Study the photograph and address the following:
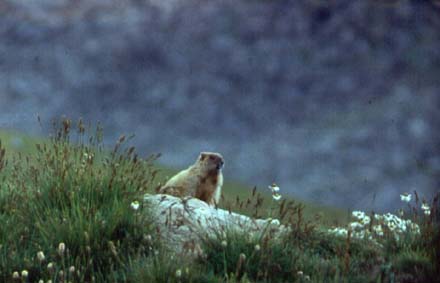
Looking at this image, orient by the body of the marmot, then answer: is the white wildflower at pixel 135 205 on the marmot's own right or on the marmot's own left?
on the marmot's own right

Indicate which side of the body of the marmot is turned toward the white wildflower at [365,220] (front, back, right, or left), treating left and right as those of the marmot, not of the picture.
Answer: front

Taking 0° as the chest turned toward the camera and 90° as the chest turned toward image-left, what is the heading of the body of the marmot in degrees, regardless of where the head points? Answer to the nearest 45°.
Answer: approximately 270°

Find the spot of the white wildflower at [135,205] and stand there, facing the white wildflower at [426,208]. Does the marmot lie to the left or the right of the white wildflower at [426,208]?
left

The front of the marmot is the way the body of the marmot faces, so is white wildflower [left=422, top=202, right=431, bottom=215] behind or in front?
in front
